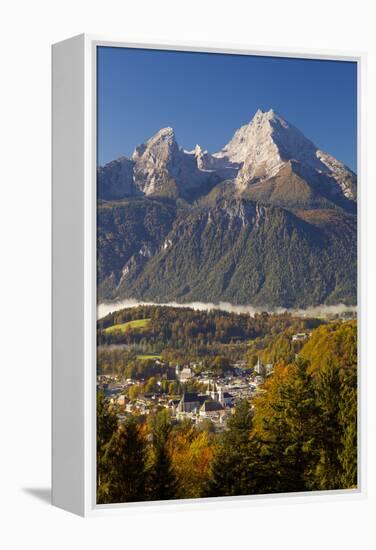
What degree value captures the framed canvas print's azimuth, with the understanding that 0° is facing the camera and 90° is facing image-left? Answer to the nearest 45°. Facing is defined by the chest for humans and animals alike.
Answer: approximately 315°
